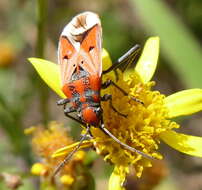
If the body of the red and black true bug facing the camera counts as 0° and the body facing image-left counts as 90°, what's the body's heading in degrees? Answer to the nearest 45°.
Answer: approximately 0°

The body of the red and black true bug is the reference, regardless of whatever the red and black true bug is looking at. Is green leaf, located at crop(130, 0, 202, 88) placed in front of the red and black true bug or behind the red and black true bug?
behind
